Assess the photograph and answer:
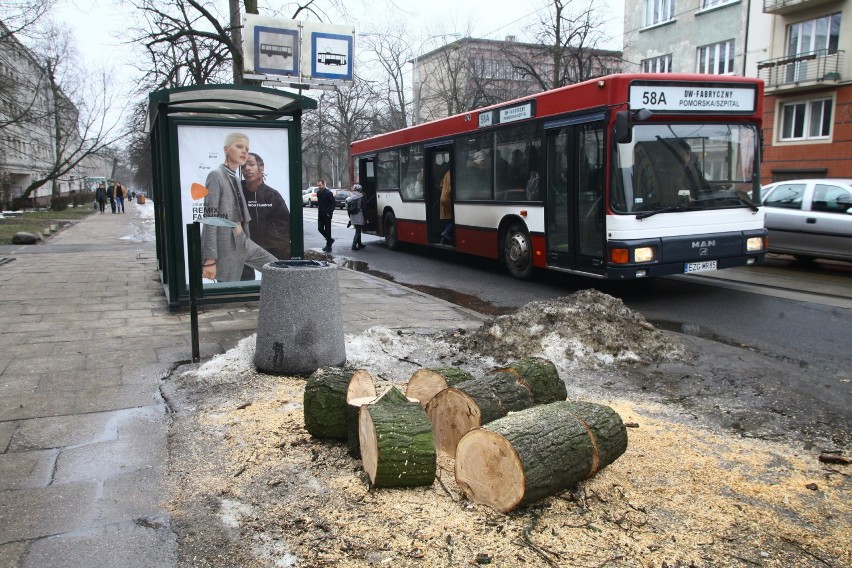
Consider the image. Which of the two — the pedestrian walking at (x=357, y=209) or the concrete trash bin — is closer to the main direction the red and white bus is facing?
the concrete trash bin

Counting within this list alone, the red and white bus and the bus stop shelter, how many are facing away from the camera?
0

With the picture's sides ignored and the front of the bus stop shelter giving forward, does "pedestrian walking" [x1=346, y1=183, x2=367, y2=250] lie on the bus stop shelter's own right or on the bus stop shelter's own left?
on the bus stop shelter's own left

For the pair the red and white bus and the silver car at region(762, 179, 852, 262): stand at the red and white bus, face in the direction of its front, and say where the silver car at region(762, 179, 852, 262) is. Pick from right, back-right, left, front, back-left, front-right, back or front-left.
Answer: left

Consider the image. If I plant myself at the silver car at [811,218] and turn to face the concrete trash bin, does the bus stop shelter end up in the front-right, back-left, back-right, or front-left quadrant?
front-right

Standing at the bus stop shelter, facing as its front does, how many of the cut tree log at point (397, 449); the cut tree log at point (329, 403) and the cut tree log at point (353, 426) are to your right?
3

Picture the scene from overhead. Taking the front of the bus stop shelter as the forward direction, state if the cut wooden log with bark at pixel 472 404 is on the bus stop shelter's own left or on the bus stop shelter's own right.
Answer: on the bus stop shelter's own right

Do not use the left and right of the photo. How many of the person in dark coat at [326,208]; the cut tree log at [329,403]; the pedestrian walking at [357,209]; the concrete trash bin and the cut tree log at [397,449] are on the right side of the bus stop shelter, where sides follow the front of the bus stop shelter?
3

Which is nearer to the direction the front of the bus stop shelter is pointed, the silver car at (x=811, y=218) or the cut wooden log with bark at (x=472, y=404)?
the silver car

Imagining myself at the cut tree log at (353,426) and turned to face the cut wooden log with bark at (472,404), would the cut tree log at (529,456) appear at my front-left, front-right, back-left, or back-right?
front-right

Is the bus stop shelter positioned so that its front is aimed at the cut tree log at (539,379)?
no

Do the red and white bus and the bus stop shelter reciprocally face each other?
no

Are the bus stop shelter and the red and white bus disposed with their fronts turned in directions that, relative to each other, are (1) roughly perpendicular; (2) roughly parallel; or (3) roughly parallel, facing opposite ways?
roughly perpendicular

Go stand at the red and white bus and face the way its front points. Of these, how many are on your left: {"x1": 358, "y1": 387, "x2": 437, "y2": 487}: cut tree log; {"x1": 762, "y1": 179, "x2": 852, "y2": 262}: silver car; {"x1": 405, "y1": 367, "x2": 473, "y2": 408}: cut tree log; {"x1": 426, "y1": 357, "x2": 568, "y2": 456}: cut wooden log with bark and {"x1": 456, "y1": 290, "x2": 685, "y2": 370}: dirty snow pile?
1

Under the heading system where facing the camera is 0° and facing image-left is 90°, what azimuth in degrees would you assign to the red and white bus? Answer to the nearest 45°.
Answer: approximately 315°

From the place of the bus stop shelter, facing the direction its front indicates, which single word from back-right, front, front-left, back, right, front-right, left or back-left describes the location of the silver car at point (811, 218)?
front

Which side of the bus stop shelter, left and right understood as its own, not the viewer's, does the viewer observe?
right
